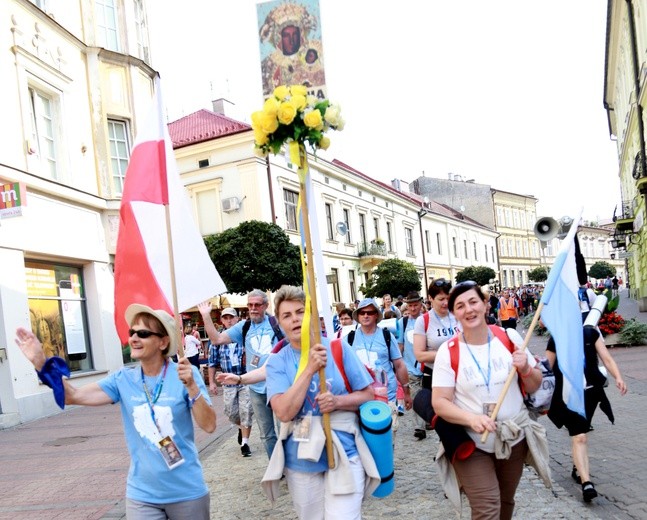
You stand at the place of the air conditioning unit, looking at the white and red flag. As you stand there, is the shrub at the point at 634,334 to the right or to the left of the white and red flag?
left

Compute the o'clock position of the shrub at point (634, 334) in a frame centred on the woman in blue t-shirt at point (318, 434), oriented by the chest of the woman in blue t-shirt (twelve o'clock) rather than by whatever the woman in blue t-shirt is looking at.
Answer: The shrub is roughly at 7 o'clock from the woman in blue t-shirt.

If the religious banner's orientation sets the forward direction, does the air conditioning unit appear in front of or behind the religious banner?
behind

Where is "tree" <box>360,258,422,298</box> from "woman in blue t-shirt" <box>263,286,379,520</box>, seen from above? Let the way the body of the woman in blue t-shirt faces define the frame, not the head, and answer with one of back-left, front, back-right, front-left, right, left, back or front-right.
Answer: back

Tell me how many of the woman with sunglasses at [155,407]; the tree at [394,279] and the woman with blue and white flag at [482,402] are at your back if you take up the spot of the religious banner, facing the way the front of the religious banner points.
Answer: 1

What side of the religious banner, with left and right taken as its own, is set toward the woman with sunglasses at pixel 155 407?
front

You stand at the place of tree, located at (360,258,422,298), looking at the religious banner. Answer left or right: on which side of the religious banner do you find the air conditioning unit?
right

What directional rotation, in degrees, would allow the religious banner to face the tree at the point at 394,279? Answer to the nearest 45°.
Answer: approximately 180°

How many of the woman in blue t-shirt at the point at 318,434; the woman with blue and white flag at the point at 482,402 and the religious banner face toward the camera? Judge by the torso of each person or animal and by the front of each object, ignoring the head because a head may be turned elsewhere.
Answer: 3
